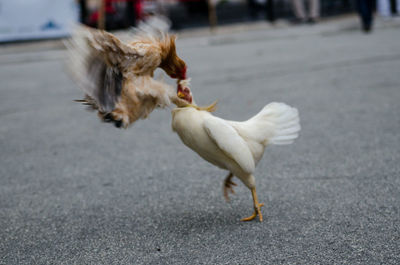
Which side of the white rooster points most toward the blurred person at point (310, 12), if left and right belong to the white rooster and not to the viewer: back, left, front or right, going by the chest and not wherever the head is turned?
right

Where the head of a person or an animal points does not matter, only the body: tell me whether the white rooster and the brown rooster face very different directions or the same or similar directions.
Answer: very different directions

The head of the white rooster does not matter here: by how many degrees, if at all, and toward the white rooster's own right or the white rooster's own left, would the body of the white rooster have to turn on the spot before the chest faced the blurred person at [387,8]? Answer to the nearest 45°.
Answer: approximately 90° to the white rooster's own right

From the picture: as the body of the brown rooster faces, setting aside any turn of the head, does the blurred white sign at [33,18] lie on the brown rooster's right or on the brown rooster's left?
on the brown rooster's left

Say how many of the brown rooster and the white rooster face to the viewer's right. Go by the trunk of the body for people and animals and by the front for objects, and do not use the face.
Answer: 1

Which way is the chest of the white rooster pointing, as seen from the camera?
to the viewer's left

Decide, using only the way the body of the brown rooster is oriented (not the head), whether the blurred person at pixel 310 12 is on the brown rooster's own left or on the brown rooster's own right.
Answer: on the brown rooster's own left

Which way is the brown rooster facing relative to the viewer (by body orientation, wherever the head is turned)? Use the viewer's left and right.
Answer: facing to the right of the viewer
